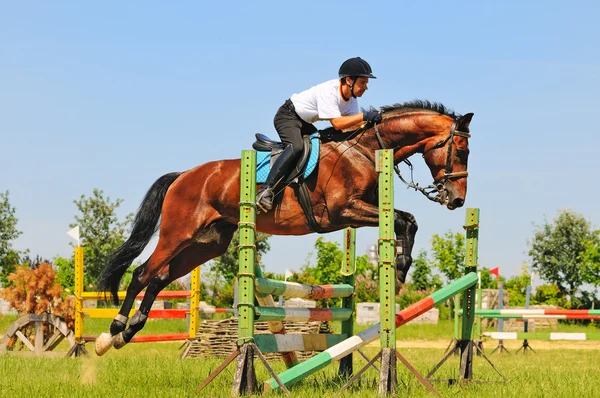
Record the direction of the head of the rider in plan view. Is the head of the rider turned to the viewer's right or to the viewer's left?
to the viewer's right

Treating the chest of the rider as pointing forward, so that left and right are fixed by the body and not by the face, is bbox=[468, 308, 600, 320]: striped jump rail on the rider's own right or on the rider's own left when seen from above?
on the rider's own left

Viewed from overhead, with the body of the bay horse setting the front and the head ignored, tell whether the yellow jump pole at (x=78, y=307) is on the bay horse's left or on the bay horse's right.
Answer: on the bay horse's left

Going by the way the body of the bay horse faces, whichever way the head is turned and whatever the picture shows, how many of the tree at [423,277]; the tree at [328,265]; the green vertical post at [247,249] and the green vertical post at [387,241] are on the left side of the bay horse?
2

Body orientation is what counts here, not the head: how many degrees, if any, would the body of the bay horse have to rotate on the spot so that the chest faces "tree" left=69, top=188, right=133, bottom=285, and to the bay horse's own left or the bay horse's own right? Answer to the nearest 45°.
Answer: approximately 90° to the bay horse's own left

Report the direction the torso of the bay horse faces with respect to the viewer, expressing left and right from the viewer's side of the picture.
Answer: facing to the right of the viewer

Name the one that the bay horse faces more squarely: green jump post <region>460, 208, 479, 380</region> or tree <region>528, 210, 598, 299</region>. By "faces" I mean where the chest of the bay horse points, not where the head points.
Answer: the green jump post

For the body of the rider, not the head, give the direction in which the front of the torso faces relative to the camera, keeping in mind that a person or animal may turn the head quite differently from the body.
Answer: to the viewer's right
